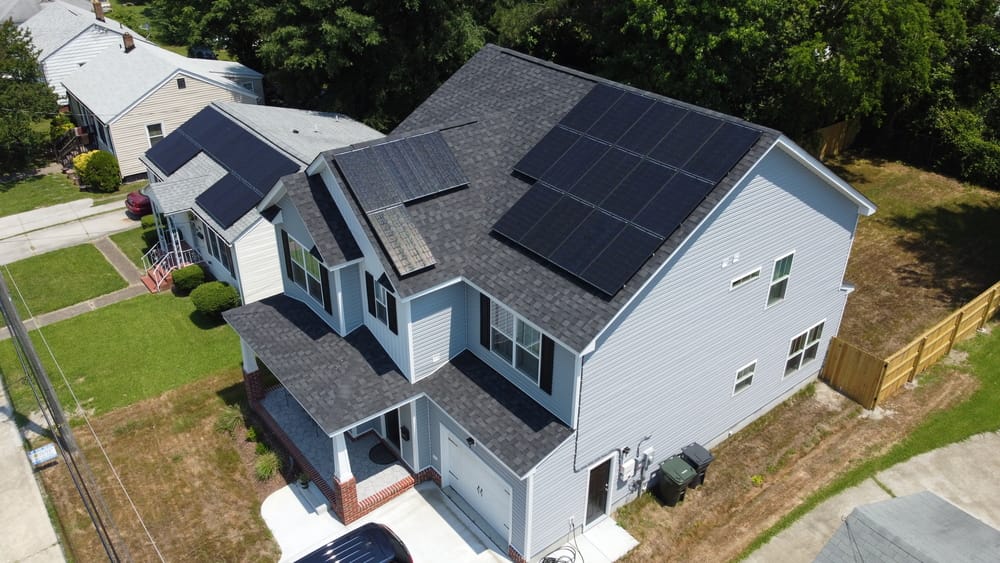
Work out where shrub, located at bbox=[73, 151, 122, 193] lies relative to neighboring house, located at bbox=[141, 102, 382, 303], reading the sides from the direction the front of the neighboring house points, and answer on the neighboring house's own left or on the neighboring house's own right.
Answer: on the neighboring house's own right

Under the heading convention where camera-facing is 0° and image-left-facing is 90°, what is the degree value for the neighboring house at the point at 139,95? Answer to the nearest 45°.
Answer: approximately 45°

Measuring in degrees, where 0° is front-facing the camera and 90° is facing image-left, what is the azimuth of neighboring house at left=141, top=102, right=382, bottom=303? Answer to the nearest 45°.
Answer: approximately 45°

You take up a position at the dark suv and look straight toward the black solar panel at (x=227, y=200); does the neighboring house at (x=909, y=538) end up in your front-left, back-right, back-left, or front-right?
back-right

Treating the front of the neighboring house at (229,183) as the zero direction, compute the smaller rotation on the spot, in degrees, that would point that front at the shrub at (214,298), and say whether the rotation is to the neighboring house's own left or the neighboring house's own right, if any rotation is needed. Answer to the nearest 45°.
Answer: approximately 45° to the neighboring house's own left

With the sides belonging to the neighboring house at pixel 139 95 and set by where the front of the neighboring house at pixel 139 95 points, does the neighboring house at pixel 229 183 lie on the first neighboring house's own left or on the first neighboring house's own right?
on the first neighboring house's own left

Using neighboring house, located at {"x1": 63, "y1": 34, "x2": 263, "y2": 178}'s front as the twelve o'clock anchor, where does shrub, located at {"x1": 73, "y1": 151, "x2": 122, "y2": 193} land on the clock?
The shrub is roughly at 12 o'clock from the neighboring house.

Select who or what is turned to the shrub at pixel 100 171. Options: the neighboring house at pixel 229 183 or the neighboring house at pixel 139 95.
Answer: the neighboring house at pixel 139 95
